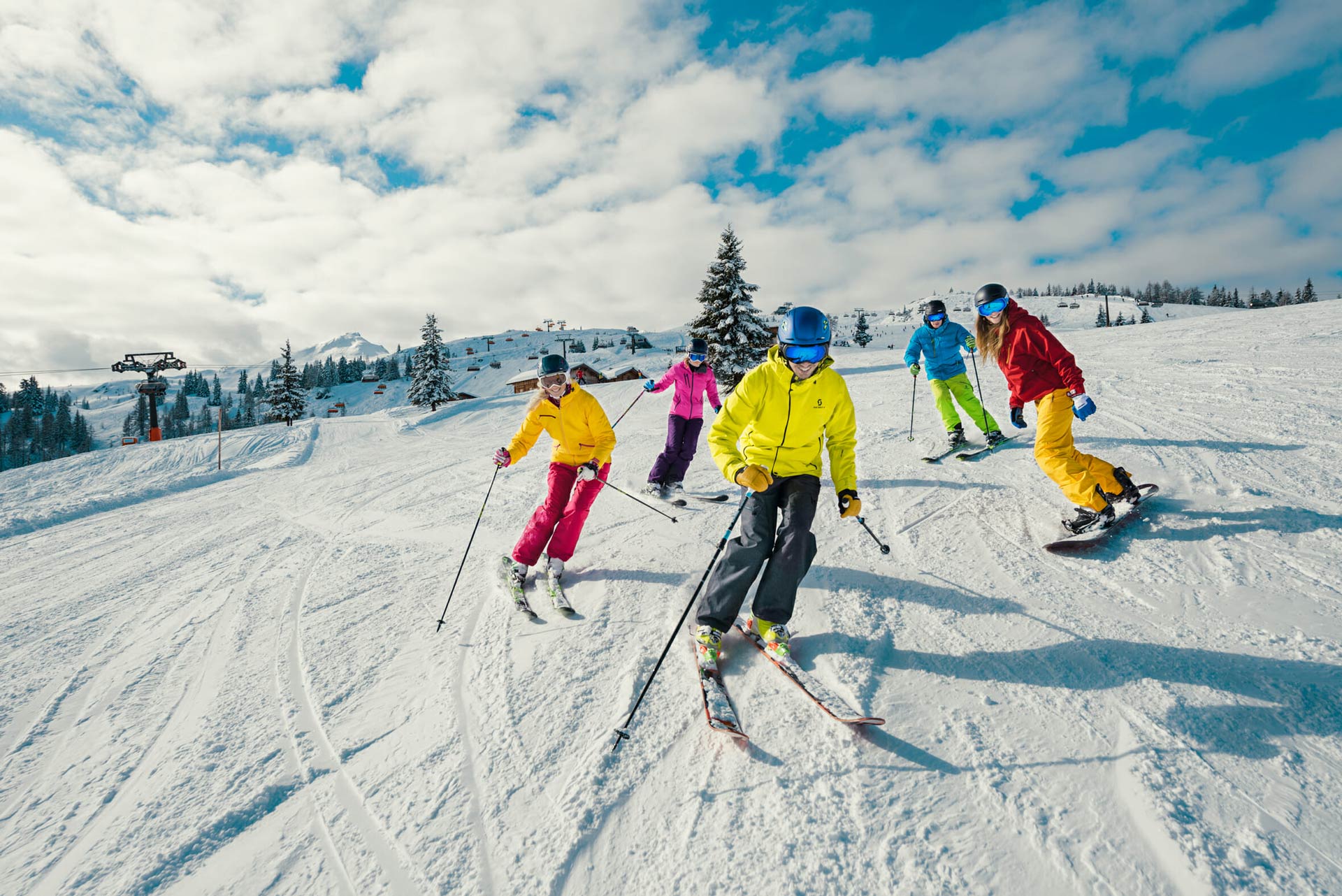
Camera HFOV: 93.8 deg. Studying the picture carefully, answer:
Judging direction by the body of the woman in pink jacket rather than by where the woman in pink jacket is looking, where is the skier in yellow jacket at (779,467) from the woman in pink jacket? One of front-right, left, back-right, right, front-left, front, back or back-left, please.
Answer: front

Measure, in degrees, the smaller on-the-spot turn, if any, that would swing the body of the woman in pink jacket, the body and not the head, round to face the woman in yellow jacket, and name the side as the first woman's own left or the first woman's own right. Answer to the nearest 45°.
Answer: approximately 45° to the first woman's own right

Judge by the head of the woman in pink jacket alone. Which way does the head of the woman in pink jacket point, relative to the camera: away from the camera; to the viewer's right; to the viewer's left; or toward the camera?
toward the camera

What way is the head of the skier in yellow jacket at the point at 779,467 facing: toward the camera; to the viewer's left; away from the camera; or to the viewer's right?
toward the camera

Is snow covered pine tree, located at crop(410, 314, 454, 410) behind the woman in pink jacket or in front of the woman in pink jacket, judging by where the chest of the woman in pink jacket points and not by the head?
behind

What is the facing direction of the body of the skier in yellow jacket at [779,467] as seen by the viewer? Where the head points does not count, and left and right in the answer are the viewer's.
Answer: facing the viewer

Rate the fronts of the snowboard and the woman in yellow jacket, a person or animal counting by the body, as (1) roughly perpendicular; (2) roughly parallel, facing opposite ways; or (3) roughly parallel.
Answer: roughly perpendicular

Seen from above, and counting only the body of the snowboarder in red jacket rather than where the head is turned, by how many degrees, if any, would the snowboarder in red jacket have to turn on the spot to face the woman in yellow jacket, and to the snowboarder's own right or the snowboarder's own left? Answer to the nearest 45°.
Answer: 0° — they already face them

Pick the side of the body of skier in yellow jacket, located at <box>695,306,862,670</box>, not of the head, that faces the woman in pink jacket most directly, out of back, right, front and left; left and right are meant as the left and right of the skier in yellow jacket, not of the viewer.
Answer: back

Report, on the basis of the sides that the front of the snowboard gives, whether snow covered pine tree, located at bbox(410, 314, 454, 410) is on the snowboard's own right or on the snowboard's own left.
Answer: on the snowboard's own right

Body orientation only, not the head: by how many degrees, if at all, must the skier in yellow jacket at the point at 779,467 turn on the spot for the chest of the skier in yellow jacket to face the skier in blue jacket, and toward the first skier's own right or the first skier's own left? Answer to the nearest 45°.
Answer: approximately 135° to the first skier's own left

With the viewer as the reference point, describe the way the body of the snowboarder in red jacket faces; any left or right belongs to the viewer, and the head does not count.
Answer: facing the viewer and to the left of the viewer

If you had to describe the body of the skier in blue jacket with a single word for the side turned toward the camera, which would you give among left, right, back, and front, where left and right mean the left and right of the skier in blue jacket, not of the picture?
front

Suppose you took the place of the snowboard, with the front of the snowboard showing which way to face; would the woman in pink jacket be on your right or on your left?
on your right

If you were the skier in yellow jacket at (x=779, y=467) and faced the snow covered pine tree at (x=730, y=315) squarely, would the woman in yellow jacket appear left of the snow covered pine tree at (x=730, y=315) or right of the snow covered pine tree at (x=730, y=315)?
left

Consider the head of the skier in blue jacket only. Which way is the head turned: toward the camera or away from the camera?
toward the camera

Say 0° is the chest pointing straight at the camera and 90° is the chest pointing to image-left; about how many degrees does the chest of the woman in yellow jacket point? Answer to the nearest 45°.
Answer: approximately 0°

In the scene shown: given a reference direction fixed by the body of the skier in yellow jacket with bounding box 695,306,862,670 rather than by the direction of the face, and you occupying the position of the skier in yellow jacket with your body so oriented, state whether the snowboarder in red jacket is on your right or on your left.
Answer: on your left

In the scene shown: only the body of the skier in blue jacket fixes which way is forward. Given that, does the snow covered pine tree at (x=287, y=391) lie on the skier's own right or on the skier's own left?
on the skier's own right

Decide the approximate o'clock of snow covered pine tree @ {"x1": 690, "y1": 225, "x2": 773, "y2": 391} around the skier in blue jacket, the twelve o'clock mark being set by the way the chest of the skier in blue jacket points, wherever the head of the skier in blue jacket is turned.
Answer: The snow covered pine tree is roughly at 5 o'clock from the skier in blue jacket.
